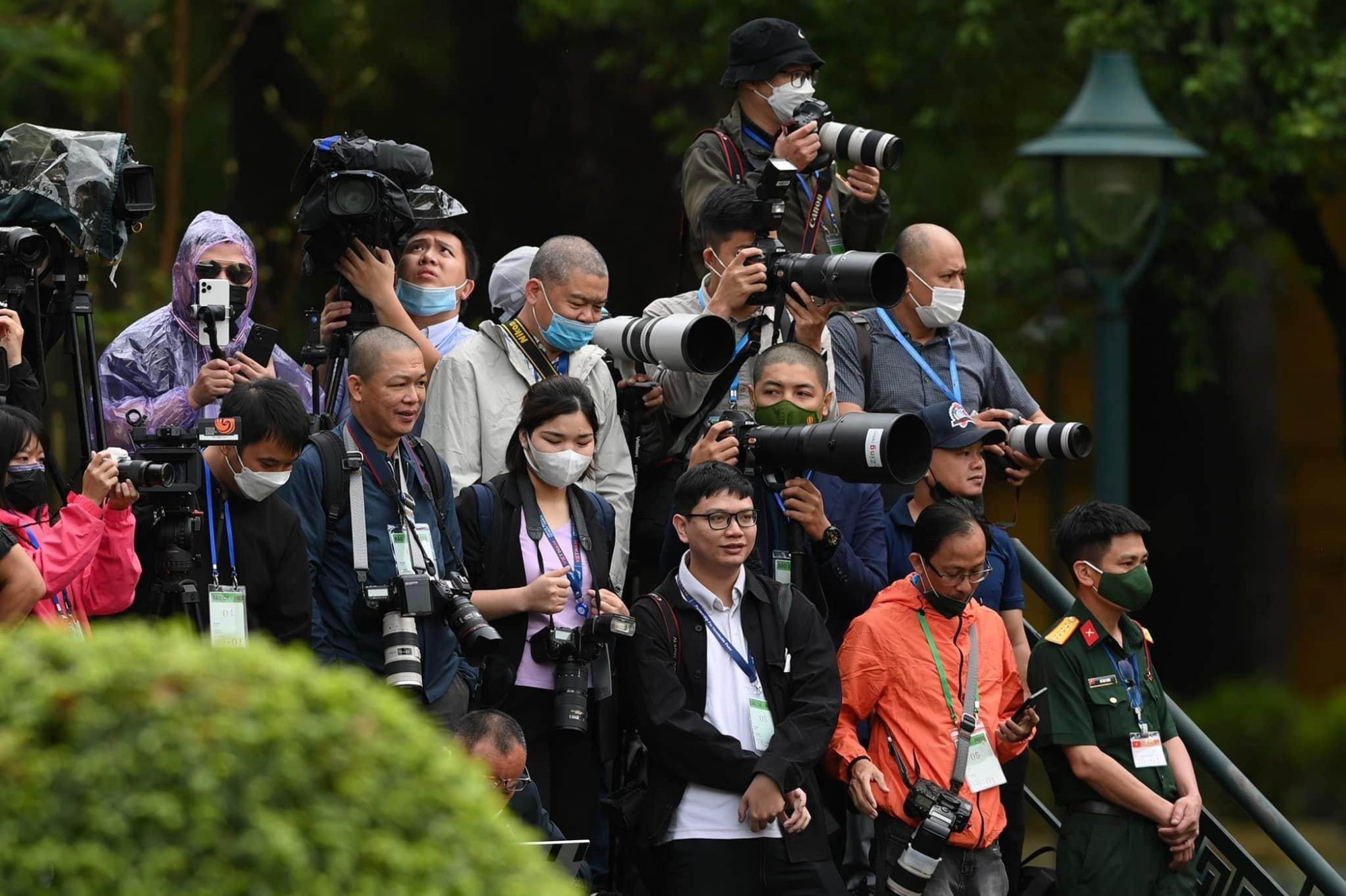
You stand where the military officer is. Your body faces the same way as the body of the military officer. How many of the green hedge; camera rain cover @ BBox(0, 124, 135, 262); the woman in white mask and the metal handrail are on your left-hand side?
1

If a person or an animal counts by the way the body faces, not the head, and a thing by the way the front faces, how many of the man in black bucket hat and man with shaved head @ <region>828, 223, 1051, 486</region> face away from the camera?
0

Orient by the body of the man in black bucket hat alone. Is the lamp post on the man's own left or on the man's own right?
on the man's own left

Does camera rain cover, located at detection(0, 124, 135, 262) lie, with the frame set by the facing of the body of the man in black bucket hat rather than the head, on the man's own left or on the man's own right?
on the man's own right

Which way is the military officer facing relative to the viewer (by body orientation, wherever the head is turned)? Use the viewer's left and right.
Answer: facing the viewer and to the right of the viewer

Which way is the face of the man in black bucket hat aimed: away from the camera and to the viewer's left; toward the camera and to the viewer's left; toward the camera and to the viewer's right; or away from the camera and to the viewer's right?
toward the camera and to the viewer's right
